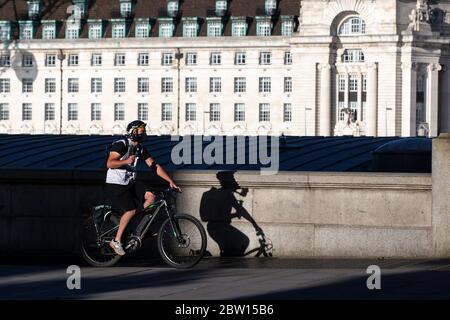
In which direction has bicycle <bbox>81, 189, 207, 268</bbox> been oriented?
to the viewer's right

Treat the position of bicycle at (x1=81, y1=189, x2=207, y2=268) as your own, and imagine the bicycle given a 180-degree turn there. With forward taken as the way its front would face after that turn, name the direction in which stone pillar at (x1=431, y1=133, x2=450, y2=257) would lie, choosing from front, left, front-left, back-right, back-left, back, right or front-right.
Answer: back
